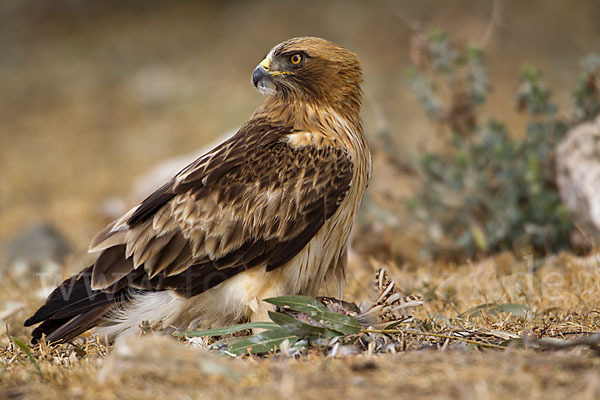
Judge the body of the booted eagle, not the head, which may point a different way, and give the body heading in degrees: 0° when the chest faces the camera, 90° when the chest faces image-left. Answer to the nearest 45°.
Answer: approximately 270°

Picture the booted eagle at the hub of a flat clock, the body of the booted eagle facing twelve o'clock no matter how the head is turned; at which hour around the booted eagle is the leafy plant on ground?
The leafy plant on ground is roughly at 2 o'clock from the booted eagle.

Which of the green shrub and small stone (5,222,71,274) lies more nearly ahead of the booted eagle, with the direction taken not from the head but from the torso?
the green shrub

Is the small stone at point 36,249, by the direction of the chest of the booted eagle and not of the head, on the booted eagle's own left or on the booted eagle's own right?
on the booted eagle's own left

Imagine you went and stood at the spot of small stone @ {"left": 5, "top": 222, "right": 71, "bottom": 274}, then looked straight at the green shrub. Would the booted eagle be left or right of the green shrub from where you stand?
right

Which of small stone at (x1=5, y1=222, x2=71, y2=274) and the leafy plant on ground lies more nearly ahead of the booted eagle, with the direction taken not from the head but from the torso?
the leafy plant on ground

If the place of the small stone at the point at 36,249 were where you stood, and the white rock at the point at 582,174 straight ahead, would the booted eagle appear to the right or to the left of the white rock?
right
